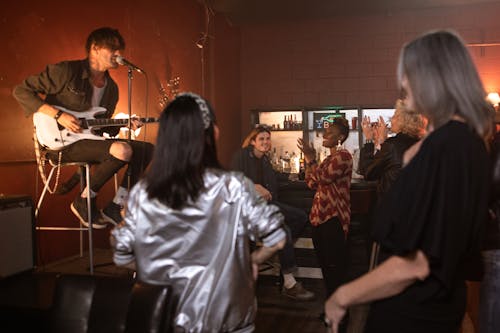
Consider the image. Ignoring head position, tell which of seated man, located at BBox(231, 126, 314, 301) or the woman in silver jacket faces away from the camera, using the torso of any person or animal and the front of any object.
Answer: the woman in silver jacket

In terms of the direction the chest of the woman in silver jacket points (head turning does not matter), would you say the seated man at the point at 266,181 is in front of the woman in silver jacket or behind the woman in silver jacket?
in front

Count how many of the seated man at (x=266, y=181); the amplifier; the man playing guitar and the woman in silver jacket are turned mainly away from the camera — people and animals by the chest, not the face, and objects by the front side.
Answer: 1

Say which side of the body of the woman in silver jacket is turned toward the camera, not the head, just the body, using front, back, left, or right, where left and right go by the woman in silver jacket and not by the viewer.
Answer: back

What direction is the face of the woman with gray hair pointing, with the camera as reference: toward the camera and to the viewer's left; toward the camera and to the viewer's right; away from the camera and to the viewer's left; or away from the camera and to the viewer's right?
away from the camera and to the viewer's left

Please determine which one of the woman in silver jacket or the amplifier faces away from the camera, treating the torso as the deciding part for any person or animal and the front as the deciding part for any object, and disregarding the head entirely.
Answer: the woman in silver jacket

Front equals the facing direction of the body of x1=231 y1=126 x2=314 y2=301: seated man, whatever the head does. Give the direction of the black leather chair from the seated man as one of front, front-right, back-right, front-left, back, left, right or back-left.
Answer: front-right

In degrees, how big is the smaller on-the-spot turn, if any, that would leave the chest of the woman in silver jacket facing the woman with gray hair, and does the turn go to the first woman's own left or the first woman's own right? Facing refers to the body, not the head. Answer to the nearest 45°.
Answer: approximately 135° to the first woman's own right

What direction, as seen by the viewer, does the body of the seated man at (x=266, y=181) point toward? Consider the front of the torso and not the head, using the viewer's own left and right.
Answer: facing the viewer and to the right of the viewer

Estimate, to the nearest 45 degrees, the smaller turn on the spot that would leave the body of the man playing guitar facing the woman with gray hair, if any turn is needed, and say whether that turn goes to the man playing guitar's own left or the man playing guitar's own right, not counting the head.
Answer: approximately 45° to the man playing guitar's own right

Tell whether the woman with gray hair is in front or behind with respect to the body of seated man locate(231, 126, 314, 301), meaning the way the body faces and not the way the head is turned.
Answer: in front

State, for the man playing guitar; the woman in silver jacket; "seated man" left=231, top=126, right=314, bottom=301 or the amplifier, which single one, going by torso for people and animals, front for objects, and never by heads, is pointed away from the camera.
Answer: the woman in silver jacket
